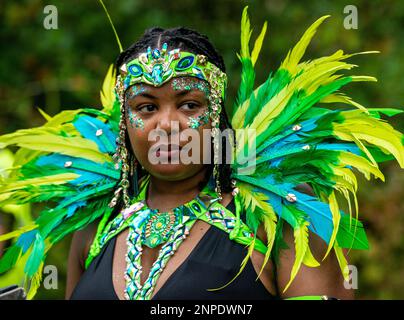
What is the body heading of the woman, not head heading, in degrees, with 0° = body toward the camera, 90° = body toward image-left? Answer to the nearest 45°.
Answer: approximately 45°
